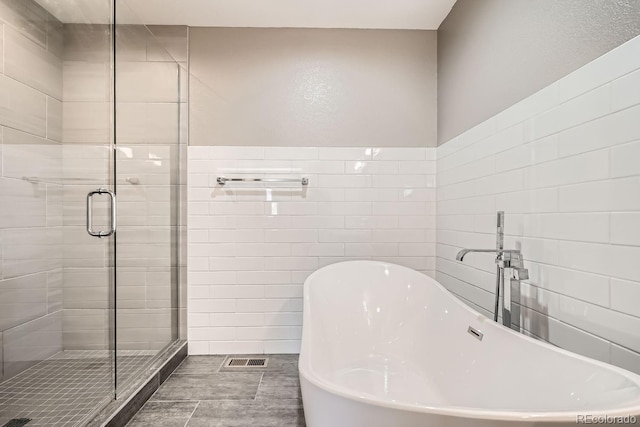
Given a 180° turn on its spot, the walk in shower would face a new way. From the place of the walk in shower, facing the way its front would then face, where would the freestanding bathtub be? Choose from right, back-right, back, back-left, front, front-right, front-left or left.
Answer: back

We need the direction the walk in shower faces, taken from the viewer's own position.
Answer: facing the viewer and to the right of the viewer
